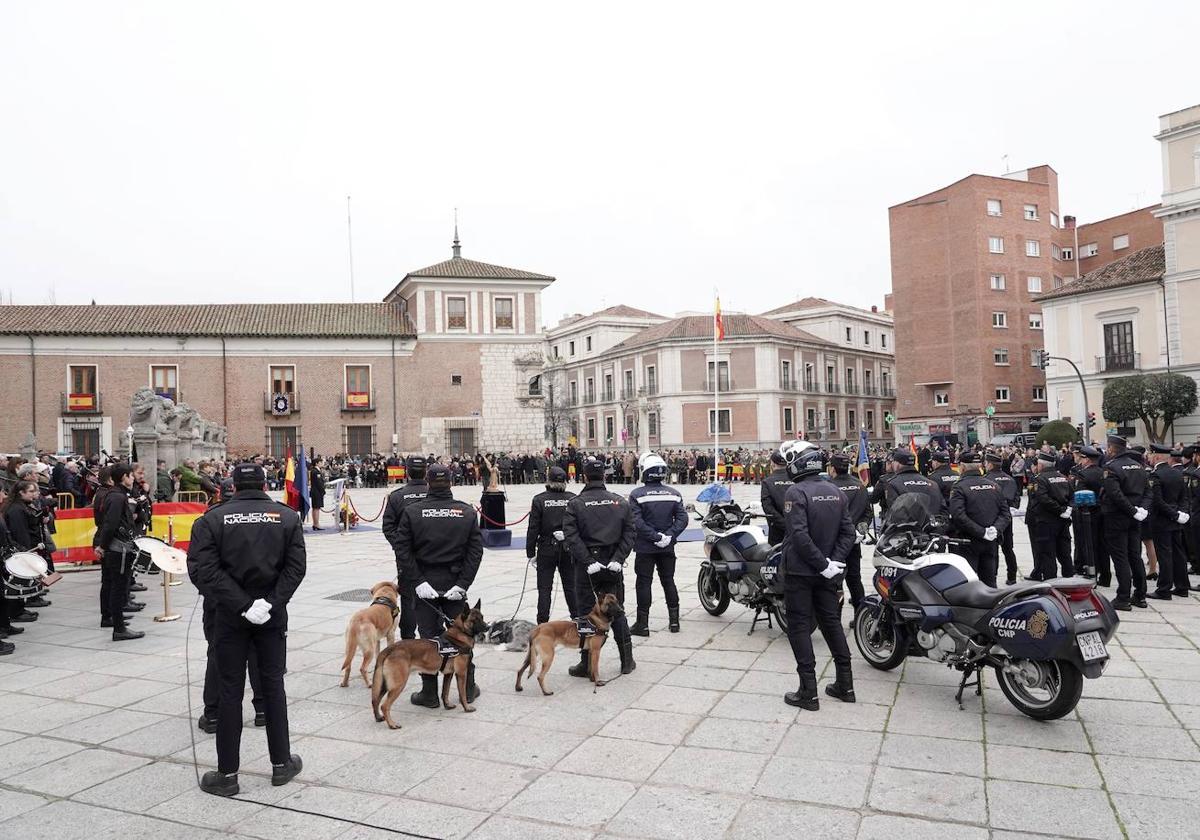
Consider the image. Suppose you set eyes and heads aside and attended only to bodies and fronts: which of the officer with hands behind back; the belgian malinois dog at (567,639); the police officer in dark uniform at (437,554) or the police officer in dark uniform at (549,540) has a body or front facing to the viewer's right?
the belgian malinois dog

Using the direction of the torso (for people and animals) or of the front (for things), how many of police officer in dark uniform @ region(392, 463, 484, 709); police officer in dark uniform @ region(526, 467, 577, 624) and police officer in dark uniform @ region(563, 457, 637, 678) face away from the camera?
3

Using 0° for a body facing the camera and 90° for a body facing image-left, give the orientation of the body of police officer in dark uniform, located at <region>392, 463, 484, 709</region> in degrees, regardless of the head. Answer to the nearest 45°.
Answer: approximately 180°

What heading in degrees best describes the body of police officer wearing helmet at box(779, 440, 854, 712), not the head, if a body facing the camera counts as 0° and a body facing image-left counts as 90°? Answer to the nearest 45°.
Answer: approximately 135°

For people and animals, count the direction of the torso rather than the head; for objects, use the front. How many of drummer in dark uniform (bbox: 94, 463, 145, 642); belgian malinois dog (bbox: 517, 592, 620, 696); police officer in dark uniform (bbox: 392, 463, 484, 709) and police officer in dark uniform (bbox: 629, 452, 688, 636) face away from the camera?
2

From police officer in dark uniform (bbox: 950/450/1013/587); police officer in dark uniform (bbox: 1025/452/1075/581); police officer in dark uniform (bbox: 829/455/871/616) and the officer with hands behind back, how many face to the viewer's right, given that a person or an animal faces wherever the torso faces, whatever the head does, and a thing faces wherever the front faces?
0

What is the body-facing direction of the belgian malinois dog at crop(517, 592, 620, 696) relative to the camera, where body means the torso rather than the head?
to the viewer's right

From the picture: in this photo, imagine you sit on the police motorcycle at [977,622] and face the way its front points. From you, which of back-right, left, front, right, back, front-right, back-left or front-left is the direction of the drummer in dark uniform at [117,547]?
front-left

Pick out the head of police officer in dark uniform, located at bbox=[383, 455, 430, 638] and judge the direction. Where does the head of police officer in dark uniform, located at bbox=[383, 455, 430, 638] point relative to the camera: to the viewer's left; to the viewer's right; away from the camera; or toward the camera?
away from the camera

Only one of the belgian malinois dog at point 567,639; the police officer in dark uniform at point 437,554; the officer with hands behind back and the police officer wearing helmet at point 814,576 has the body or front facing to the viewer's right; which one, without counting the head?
the belgian malinois dog

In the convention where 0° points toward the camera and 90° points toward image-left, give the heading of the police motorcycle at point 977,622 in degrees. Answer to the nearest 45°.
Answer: approximately 135°

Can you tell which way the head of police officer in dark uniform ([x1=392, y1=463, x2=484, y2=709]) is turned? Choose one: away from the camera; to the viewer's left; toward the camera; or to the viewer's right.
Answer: away from the camera

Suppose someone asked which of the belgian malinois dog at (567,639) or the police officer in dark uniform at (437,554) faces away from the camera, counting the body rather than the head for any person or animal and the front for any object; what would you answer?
the police officer in dark uniform

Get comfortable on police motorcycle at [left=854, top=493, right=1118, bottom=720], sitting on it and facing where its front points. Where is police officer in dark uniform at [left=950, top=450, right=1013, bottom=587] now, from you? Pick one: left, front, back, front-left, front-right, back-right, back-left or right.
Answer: front-right
